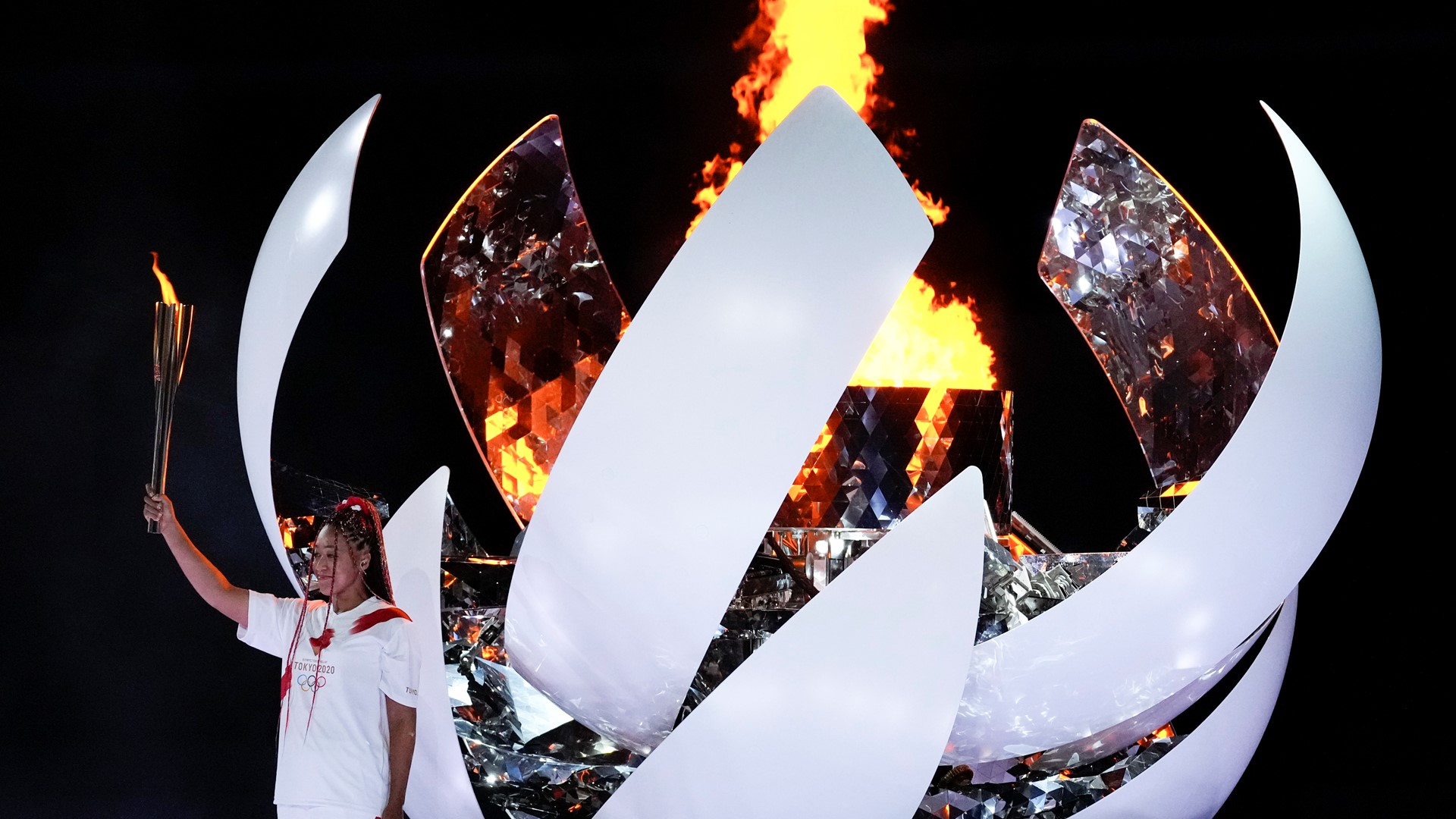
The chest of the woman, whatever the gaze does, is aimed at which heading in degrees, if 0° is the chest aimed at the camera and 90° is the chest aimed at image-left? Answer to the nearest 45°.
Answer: approximately 45°

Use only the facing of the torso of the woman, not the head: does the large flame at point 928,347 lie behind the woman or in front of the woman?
behind

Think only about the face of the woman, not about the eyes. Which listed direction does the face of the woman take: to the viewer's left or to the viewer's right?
to the viewer's left

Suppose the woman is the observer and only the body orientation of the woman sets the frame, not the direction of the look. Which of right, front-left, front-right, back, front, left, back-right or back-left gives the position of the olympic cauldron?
back

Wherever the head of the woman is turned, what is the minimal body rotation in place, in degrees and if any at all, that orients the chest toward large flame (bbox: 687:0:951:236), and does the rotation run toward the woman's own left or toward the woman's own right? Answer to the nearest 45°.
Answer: approximately 180°
